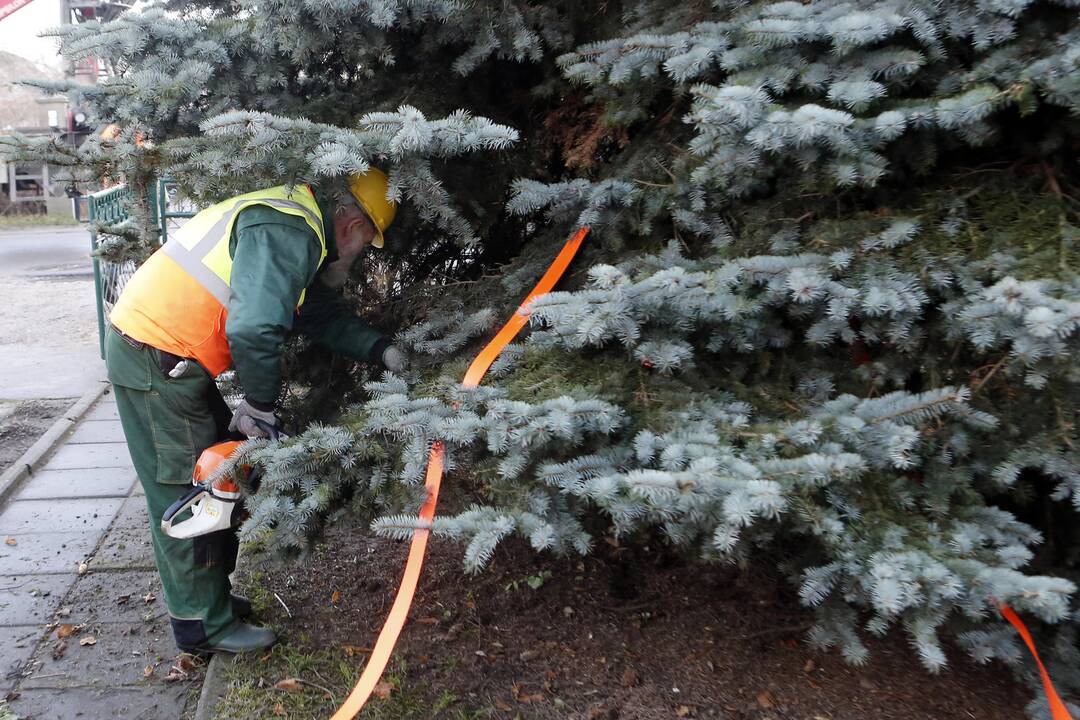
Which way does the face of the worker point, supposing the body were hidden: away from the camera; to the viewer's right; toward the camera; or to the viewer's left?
to the viewer's right

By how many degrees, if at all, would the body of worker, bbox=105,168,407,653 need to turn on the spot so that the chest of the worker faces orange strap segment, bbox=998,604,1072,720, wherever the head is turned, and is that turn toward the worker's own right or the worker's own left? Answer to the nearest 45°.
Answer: approximately 45° to the worker's own right

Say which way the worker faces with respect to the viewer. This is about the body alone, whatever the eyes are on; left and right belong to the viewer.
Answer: facing to the right of the viewer

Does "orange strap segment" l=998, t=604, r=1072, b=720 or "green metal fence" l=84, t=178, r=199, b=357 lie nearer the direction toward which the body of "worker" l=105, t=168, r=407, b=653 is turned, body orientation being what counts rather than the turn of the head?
the orange strap segment
